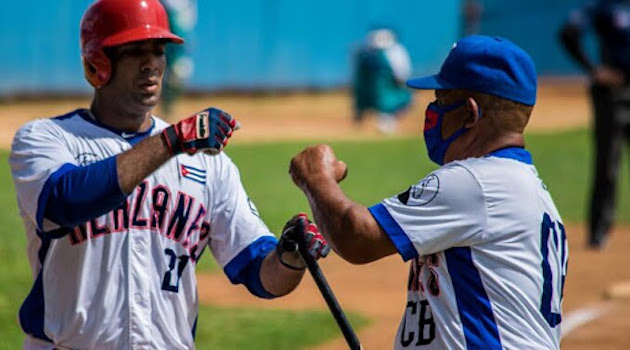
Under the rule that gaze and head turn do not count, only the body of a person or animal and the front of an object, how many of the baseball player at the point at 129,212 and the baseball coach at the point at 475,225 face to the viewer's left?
1

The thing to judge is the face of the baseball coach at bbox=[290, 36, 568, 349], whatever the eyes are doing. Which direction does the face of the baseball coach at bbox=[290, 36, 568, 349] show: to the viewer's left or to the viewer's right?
to the viewer's left

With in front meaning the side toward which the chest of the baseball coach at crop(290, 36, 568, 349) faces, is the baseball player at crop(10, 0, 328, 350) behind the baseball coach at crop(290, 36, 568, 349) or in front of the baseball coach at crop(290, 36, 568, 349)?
in front

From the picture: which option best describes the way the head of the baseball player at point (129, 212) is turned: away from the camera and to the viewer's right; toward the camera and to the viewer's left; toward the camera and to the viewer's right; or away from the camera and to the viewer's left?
toward the camera and to the viewer's right

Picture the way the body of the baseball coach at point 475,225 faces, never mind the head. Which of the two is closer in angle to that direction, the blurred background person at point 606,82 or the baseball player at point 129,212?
the baseball player

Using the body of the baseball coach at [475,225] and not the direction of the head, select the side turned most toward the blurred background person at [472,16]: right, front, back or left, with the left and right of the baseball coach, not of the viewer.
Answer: right

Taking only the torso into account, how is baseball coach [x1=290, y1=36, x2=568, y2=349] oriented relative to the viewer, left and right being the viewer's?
facing to the left of the viewer

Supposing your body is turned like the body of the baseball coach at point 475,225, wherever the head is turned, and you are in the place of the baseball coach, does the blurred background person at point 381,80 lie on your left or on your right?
on your right
